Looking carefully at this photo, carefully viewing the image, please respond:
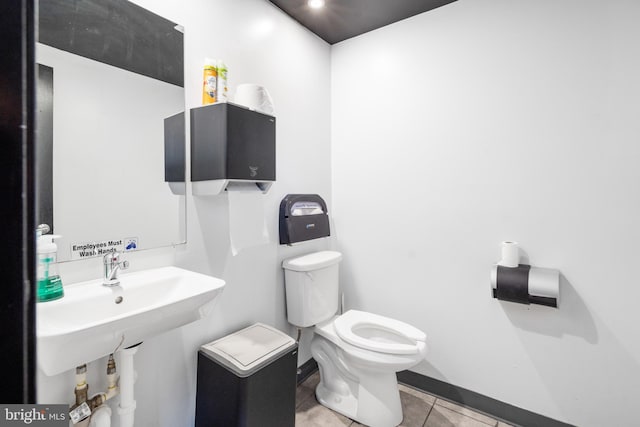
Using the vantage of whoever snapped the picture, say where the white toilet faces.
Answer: facing the viewer and to the right of the viewer

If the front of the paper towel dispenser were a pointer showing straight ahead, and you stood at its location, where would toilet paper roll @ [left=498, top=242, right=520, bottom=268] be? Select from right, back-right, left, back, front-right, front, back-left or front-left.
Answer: front-left

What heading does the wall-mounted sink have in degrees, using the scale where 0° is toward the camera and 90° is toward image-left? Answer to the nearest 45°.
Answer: approximately 315°

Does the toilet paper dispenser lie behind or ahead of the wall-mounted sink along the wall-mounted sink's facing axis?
ahead

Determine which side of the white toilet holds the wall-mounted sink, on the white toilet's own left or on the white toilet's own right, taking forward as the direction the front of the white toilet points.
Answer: on the white toilet's own right

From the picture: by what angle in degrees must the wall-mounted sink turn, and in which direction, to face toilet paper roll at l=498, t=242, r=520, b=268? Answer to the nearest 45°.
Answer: approximately 45° to its left

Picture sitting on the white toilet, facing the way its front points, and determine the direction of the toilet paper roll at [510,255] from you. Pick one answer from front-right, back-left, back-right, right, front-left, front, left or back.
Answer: front-left

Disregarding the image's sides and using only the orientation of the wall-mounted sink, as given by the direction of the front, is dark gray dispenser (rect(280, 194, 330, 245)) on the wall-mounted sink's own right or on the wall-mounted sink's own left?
on the wall-mounted sink's own left

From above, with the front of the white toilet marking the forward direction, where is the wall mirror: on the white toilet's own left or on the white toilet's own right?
on the white toilet's own right
